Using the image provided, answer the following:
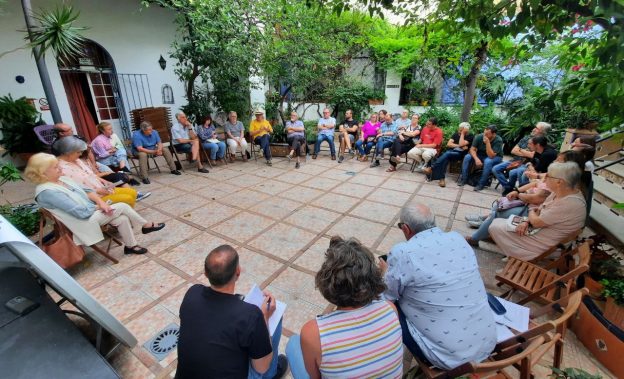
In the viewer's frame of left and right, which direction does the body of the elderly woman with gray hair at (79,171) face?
facing to the right of the viewer

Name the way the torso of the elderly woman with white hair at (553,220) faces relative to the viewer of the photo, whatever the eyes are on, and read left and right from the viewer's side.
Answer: facing to the left of the viewer

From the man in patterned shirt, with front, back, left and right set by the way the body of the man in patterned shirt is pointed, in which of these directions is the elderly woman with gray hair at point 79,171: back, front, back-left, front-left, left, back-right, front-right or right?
front-left

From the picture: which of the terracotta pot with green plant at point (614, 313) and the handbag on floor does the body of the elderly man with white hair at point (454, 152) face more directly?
the handbag on floor

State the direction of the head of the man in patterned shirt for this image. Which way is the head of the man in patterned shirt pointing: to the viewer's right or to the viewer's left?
to the viewer's left

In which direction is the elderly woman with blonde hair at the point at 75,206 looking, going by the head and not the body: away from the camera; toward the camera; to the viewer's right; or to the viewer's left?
to the viewer's right

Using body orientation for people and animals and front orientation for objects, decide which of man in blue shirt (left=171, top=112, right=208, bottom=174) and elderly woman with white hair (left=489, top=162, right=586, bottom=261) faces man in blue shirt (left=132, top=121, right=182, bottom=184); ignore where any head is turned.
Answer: the elderly woman with white hair

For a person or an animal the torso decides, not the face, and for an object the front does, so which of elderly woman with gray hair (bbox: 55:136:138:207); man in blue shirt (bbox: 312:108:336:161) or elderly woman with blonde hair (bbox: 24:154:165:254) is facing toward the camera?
the man in blue shirt

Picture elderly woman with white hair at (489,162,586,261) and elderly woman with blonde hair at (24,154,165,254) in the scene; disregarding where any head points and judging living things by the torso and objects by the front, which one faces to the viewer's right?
elderly woman with blonde hair at (24,154,165,254)

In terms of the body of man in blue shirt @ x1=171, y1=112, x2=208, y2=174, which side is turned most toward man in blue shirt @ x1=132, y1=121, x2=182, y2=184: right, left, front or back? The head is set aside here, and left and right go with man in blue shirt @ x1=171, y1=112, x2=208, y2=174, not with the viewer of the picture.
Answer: right

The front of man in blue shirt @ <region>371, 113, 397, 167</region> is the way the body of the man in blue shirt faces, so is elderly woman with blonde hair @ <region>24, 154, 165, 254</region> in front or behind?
in front

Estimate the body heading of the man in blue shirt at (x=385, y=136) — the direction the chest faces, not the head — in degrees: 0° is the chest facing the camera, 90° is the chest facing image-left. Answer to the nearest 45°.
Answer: approximately 45°

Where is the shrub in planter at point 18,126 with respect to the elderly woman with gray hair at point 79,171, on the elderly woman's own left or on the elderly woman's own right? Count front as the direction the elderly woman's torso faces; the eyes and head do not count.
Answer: on the elderly woman's own left

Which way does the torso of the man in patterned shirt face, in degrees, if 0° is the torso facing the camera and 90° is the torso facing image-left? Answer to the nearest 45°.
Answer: approximately 135°

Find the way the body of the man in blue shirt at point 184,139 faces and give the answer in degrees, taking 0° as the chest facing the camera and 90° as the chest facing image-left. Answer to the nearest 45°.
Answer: approximately 315°

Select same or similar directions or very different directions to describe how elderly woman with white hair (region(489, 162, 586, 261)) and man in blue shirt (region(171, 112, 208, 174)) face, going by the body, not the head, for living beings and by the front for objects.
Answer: very different directions

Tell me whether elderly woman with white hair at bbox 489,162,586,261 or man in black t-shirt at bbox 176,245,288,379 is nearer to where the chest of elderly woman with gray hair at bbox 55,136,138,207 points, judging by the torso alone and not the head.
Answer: the elderly woman with white hair

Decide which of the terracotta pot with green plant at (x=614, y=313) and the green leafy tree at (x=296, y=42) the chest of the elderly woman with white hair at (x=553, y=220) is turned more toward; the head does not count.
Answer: the green leafy tree

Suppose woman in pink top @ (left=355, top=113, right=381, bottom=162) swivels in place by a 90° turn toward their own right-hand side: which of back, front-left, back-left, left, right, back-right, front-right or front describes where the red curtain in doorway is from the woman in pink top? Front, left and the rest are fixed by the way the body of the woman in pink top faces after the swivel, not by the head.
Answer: front-left
